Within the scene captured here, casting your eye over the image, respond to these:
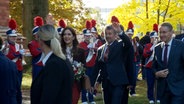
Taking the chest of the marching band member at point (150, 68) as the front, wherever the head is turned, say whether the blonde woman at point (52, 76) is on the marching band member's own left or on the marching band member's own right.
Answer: on the marching band member's own right

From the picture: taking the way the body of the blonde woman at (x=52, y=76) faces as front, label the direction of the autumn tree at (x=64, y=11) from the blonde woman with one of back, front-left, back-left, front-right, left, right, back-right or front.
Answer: front-right

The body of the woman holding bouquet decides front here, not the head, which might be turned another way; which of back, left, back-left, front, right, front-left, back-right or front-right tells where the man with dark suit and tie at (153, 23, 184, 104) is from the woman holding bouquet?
back-left

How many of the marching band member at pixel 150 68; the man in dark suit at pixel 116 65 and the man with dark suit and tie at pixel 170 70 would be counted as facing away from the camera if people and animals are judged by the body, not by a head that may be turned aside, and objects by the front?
0

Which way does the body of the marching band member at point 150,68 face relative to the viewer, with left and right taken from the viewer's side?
facing the viewer and to the right of the viewer

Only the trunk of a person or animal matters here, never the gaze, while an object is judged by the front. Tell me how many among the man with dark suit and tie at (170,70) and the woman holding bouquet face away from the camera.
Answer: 0

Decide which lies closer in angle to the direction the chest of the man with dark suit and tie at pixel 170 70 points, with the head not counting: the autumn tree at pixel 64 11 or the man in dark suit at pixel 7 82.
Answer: the man in dark suit

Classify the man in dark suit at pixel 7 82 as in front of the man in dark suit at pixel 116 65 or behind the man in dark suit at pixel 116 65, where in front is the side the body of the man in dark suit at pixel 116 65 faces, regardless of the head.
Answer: in front

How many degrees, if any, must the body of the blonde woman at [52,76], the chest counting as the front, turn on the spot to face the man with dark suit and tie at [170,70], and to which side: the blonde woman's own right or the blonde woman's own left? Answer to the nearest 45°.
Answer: approximately 90° to the blonde woman's own right

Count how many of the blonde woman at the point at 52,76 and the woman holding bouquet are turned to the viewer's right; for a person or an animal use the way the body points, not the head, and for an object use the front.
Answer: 0

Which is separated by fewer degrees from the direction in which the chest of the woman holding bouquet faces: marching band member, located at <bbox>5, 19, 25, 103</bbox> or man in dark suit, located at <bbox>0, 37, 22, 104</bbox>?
the man in dark suit

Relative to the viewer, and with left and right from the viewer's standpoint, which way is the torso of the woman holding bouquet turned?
facing the viewer and to the left of the viewer

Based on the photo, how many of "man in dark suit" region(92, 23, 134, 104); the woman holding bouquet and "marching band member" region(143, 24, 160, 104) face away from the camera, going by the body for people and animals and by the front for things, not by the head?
0
